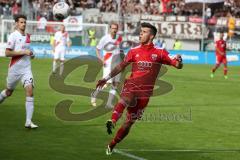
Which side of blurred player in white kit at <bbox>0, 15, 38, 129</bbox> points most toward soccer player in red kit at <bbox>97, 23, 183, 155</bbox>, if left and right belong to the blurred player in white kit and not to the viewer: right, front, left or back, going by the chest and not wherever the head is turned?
front

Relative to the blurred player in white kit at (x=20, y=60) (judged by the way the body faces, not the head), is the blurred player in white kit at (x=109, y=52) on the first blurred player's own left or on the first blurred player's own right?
on the first blurred player's own left

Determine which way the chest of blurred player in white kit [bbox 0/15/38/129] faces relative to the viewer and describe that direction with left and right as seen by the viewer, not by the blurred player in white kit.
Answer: facing the viewer and to the right of the viewer

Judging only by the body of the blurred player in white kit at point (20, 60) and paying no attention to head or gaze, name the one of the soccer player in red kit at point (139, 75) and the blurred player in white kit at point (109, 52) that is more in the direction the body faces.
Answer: the soccer player in red kit
